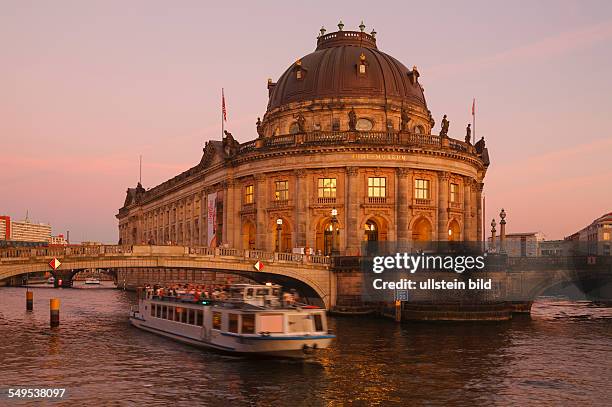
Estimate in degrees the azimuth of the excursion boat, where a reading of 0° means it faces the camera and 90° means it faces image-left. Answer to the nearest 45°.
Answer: approximately 315°
